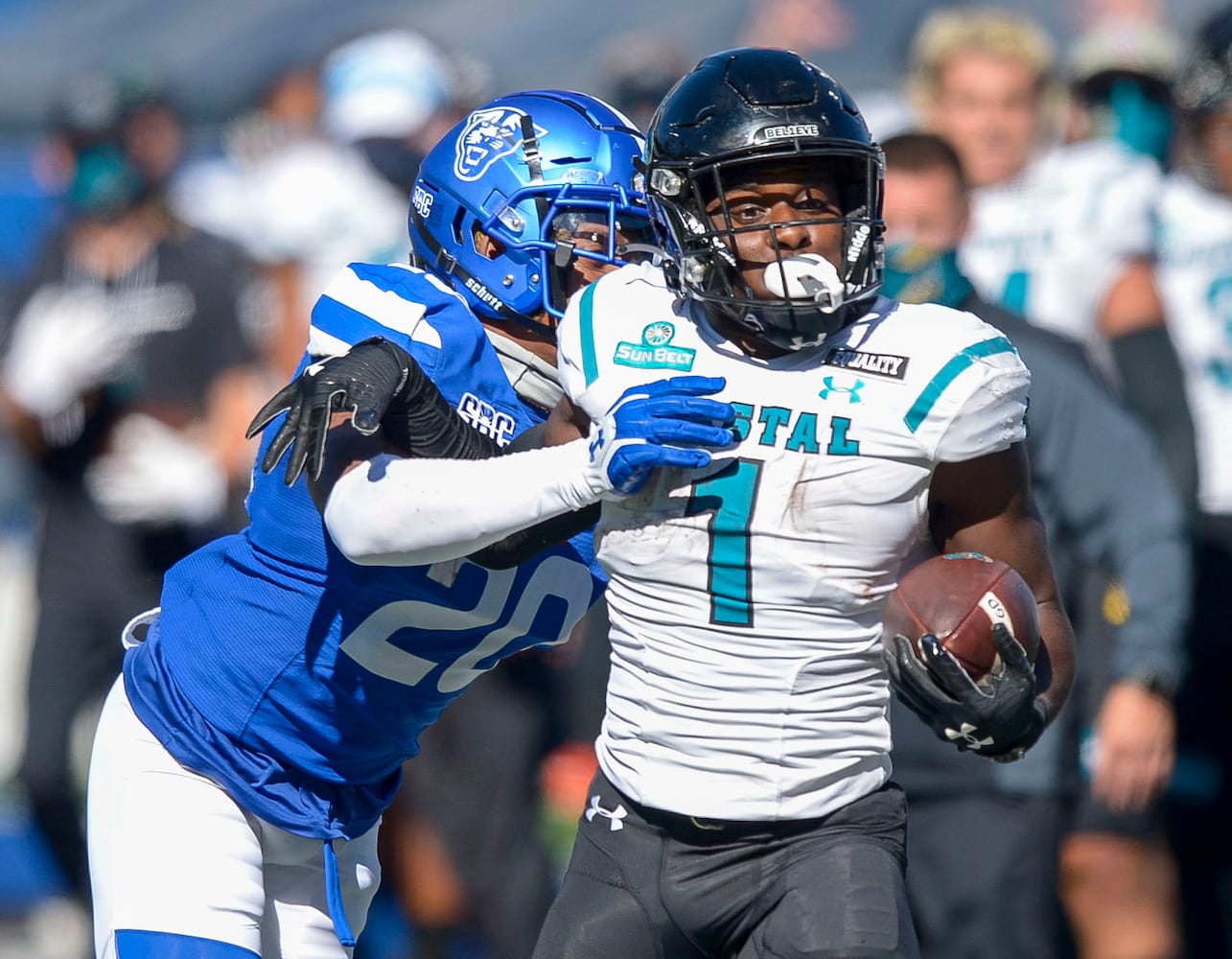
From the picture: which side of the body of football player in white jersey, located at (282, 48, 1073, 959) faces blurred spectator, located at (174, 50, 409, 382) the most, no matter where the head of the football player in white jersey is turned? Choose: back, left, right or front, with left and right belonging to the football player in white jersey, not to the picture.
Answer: back

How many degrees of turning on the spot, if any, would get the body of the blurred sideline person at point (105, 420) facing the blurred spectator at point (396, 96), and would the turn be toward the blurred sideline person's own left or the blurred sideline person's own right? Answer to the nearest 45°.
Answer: approximately 135° to the blurred sideline person's own left

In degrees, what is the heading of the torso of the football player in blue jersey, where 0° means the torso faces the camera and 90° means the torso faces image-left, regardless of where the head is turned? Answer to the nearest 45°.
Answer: approximately 315°

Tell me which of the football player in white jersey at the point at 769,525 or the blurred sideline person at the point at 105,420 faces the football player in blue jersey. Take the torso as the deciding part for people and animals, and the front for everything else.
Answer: the blurred sideline person

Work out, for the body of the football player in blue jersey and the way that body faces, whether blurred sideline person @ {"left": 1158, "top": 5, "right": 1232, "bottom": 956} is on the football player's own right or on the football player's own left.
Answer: on the football player's own left

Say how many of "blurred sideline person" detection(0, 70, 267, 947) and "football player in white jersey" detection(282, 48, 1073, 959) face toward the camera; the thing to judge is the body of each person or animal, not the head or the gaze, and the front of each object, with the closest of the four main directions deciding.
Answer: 2

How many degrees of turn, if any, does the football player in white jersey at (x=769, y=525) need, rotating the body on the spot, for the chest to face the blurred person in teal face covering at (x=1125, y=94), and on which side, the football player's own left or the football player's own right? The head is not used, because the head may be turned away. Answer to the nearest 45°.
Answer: approximately 180°

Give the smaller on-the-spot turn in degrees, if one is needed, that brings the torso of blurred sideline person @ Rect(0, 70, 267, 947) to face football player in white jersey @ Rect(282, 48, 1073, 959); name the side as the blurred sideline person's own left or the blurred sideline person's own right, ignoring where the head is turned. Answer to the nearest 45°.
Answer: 0° — they already face them

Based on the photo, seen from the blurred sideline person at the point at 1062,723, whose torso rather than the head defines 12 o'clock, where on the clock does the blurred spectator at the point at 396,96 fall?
The blurred spectator is roughly at 3 o'clock from the blurred sideline person.

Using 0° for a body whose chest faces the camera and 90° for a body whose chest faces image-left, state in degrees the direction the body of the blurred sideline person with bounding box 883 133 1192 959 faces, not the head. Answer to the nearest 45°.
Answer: approximately 45°

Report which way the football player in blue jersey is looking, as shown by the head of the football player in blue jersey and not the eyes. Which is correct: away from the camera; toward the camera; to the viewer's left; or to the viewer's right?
to the viewer's right

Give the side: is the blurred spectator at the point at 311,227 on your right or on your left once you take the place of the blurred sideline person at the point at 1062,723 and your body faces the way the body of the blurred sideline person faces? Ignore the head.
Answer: on your right

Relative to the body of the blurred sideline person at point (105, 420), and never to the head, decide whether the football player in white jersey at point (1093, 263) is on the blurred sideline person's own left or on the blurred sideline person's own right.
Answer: on the blurred sideline person's own left
